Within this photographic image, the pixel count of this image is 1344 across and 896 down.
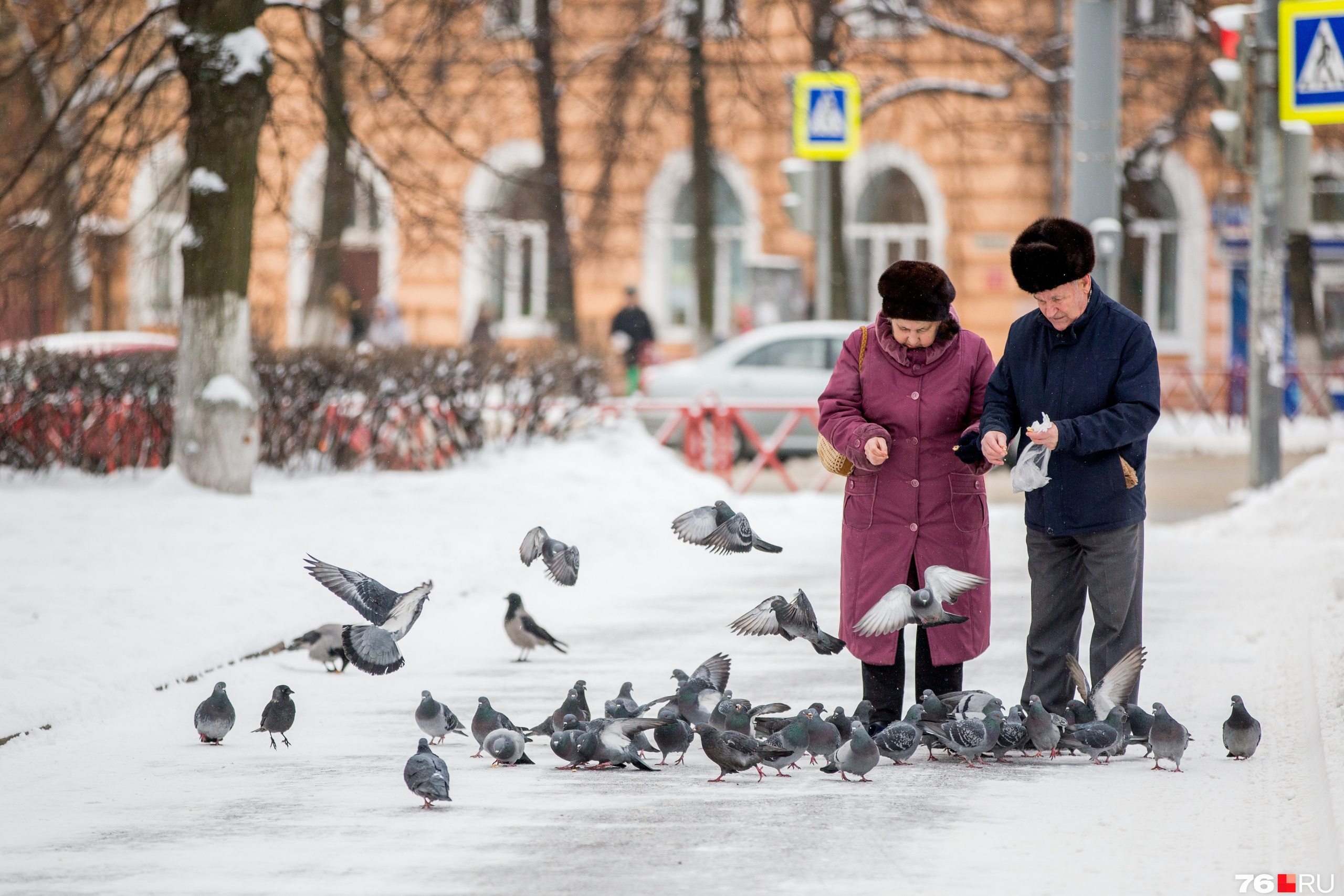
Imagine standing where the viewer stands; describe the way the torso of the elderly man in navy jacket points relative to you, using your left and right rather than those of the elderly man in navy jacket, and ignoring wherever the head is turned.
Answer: facing the viewer and to the left of the viewer

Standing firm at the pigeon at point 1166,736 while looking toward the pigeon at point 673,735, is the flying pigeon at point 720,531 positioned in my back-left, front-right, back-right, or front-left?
front-right

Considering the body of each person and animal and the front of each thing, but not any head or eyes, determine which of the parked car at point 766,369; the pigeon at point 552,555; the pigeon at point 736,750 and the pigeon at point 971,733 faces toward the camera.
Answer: the pigeon at point 552,555

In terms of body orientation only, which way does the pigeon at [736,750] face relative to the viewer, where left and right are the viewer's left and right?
facing to the left of the viewer

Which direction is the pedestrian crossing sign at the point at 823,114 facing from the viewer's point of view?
toward the camera

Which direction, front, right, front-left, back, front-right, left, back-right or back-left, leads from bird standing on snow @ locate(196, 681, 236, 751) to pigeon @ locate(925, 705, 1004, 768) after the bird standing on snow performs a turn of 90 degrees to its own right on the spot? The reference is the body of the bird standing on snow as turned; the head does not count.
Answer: back

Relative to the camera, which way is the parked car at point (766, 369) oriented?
to the viewer's left
